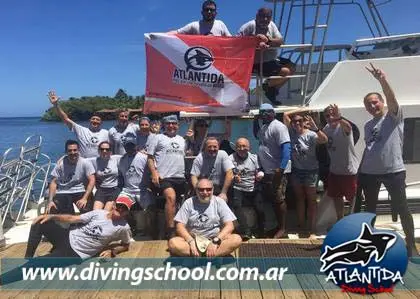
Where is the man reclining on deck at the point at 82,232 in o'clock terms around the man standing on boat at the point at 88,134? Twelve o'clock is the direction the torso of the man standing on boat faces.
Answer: The man reclining on deck is roughly at 12 o'clock from the man standing on boat.

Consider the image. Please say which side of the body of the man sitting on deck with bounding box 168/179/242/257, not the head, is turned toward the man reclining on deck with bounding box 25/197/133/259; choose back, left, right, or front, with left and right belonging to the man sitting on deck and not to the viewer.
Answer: right

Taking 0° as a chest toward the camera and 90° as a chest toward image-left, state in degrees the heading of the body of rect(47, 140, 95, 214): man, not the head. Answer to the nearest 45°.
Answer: approximately 0°

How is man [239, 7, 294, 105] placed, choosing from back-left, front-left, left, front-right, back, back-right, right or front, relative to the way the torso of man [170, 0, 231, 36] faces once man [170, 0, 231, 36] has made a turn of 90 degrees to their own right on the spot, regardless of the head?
back
